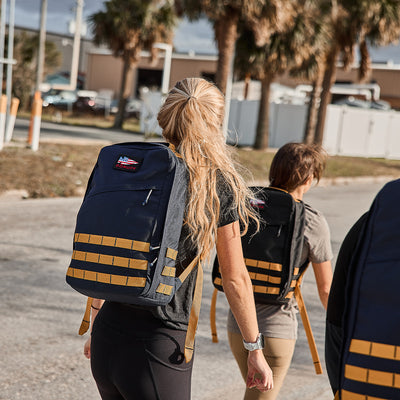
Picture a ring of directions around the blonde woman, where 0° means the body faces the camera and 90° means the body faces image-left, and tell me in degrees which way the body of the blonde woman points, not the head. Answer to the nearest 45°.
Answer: approximately 225°

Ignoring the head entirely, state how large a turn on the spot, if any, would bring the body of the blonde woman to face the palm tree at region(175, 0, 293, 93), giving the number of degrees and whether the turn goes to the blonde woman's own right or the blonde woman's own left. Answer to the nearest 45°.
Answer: approximately 45° to the blonde woman's own left

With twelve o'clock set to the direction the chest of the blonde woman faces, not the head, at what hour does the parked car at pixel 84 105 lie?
The parked car is roughly at 10 o'clock from the blonde woman.

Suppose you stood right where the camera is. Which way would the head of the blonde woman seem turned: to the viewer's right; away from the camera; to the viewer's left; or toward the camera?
away from the camera
